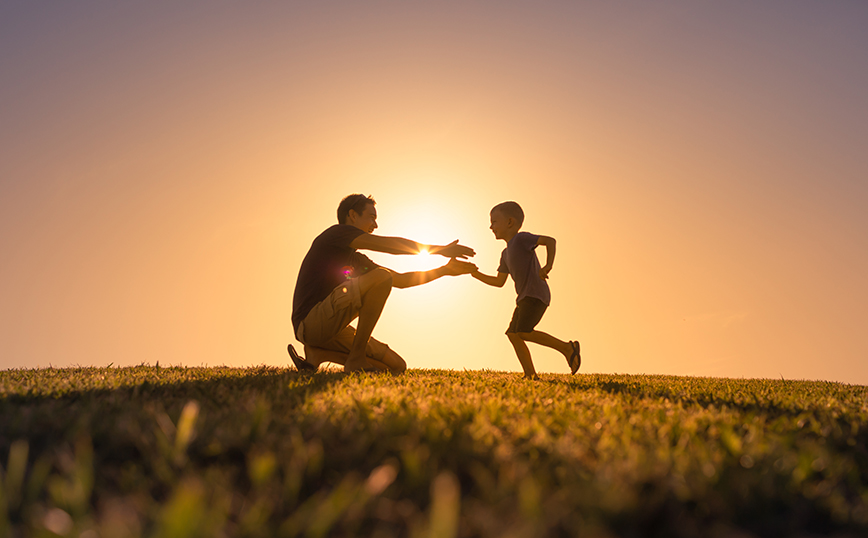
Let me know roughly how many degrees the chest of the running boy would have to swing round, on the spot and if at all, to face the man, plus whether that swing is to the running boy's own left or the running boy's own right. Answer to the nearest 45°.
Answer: approximately 45° to the running boy's own left

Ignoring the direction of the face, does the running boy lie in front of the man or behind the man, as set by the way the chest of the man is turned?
in front

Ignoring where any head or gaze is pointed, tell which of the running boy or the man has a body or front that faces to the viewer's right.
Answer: the man

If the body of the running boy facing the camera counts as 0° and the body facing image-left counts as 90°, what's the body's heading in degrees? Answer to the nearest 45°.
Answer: approximately 90°

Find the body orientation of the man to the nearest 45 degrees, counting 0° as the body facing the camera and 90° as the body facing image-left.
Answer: approximately 270°

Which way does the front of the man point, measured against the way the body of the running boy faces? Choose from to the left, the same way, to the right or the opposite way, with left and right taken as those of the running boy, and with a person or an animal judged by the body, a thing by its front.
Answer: the opposite way

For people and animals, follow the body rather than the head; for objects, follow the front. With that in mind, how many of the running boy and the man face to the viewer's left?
1

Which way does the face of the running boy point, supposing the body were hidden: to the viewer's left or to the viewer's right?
to the viewer's left

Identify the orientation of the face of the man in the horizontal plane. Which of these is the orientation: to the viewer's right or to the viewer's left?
to the viewer's right
